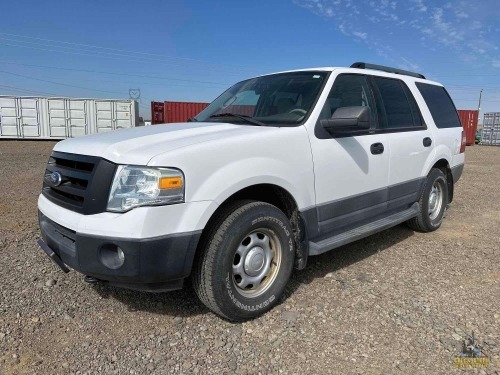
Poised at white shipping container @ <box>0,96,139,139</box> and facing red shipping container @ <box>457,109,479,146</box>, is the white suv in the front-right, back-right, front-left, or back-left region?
front-right

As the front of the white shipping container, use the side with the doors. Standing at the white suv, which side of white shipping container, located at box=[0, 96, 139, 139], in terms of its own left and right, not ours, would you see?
front

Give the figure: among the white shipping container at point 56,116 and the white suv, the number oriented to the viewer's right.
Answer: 0

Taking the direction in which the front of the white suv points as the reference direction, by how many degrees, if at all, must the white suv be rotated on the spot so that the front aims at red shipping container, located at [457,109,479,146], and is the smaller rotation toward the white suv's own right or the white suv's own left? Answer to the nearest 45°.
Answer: approximately 180°

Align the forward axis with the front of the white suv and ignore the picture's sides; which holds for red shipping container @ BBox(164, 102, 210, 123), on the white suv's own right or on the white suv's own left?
on the white suv's own right

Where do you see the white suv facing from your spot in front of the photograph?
facing the viewer and to the left of the viewer

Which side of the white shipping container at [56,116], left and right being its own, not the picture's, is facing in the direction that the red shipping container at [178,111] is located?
left

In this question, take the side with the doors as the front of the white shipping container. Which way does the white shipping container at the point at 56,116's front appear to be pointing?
toward the camera

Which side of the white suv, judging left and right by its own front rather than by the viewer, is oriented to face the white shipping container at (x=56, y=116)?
right
